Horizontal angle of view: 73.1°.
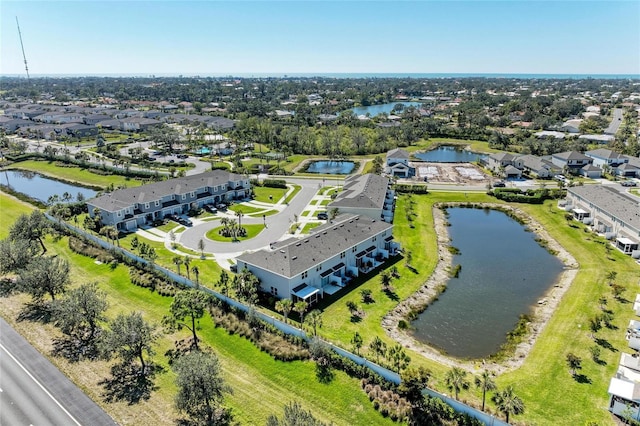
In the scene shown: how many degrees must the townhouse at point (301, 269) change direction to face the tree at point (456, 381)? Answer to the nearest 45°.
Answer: approximately 180°

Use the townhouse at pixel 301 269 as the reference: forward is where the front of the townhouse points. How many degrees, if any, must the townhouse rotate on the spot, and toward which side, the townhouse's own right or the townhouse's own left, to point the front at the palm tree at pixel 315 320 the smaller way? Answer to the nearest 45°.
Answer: approximately 135° to the townhouse's own left

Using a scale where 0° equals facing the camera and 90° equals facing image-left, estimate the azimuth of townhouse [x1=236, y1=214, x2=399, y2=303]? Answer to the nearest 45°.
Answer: approximately 135°

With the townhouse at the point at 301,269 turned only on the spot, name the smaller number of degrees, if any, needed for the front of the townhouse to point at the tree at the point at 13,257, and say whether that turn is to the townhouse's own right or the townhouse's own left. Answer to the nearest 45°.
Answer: approximately 45° to the townhouse's own left

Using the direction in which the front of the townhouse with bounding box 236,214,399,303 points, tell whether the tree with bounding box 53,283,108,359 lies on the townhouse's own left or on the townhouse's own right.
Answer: on the townhouse's own left

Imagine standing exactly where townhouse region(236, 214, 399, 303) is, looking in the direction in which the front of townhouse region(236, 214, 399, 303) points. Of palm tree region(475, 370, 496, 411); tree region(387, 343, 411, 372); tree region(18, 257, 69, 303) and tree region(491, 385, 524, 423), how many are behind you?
3

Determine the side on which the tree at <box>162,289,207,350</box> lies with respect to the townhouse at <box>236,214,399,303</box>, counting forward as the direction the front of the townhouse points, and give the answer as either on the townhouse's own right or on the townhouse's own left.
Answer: on the townhouse's own left

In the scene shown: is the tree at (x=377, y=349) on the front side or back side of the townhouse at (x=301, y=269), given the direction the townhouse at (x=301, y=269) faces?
on the back side

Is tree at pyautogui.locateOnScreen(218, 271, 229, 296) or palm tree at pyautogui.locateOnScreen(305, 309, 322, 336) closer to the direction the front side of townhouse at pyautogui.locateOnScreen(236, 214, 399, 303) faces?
the tree

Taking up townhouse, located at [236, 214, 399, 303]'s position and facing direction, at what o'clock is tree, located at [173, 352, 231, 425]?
The tree is roughly at 8 o'clock from the townhouse.

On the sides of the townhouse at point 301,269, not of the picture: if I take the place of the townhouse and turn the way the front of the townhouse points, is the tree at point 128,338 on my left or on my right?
on my left

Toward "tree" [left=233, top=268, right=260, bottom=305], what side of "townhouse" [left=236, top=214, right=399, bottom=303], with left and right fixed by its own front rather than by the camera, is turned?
left
